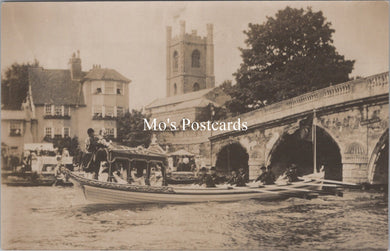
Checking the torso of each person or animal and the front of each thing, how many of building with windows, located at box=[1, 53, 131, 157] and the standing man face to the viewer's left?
0

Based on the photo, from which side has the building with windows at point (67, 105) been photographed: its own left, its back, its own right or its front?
front

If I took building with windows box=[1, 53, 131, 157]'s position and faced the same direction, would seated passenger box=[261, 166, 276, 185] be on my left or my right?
on my left

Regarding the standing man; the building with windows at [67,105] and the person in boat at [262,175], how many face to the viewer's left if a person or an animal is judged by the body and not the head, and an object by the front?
1
